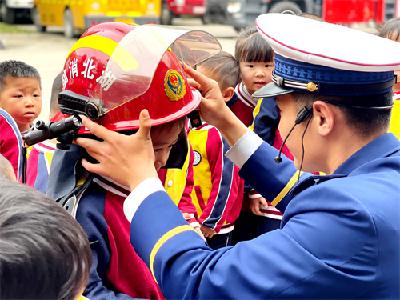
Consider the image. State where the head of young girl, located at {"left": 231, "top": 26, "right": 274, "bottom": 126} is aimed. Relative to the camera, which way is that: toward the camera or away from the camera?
toward the camera

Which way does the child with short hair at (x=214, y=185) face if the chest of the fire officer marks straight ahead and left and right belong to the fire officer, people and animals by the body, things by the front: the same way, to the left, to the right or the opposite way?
to the left

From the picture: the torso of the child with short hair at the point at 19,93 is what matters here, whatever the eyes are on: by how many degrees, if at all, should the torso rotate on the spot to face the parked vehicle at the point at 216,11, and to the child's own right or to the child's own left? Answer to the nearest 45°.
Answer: approximately 135° to the child's own left

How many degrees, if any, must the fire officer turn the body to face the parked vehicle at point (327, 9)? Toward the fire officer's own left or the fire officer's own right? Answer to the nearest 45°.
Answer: approximately 45° to the fire officer's own right

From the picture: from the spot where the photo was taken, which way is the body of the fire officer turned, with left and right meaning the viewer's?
facing away from the viewer and to the left of the viewer

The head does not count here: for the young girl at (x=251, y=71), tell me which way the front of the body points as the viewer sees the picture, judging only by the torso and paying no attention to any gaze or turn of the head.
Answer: toward the camera

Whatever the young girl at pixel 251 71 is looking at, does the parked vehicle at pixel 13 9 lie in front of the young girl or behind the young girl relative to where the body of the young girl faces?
behind

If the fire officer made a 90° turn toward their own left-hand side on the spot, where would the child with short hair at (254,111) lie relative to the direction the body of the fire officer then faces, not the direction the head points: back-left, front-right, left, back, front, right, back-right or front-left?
back-right

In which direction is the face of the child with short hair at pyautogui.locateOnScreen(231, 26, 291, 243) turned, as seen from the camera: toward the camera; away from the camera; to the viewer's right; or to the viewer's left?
toward the camera

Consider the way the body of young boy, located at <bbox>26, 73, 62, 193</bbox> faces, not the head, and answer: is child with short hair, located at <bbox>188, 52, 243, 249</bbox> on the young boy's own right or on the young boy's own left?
on the young boy's own left
